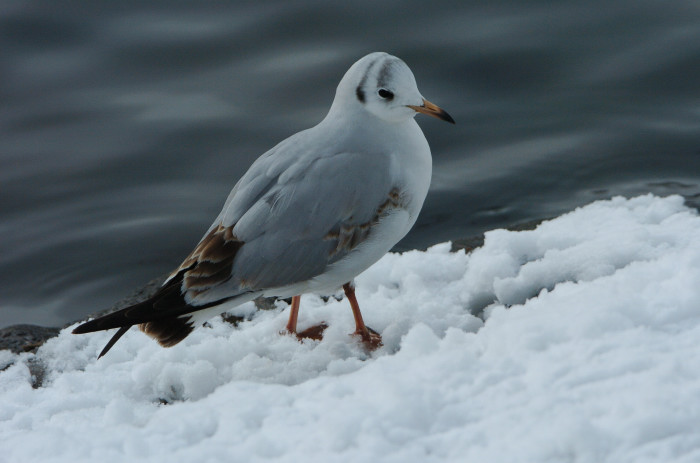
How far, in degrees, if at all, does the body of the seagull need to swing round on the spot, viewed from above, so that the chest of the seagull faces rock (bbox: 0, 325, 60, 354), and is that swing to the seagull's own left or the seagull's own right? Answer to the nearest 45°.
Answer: approximately 135° to the seagull's own left

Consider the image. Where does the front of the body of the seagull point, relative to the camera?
to the viewer's right
